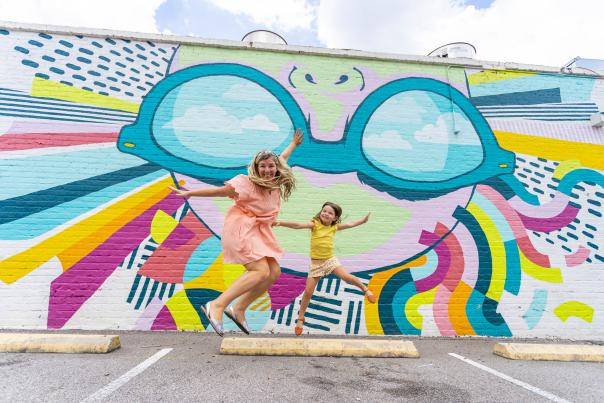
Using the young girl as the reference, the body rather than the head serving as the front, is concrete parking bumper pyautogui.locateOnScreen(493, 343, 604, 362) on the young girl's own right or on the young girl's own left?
on the young girl's own left

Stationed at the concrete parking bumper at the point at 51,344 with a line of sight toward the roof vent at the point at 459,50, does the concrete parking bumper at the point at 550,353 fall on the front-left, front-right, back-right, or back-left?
front-right

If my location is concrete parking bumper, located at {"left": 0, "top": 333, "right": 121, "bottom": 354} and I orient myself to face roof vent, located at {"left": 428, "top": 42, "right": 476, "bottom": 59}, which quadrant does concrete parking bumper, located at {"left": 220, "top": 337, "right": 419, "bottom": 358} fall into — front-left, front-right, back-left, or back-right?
front-right

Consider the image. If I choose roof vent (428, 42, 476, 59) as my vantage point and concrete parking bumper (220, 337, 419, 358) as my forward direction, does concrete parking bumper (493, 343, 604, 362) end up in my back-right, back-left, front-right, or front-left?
front-left

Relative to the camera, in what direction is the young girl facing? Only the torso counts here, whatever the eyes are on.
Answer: toward the camera

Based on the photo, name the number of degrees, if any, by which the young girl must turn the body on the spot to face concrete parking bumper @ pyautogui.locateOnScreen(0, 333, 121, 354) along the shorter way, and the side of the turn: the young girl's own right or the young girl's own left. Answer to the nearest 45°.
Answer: approximately 90° to the young girl's own right

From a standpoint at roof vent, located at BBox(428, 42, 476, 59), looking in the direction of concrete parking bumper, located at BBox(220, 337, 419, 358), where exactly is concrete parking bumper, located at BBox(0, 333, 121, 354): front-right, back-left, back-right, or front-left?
front-right

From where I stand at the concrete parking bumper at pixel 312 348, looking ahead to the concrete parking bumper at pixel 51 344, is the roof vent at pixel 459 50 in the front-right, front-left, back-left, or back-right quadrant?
back-right
